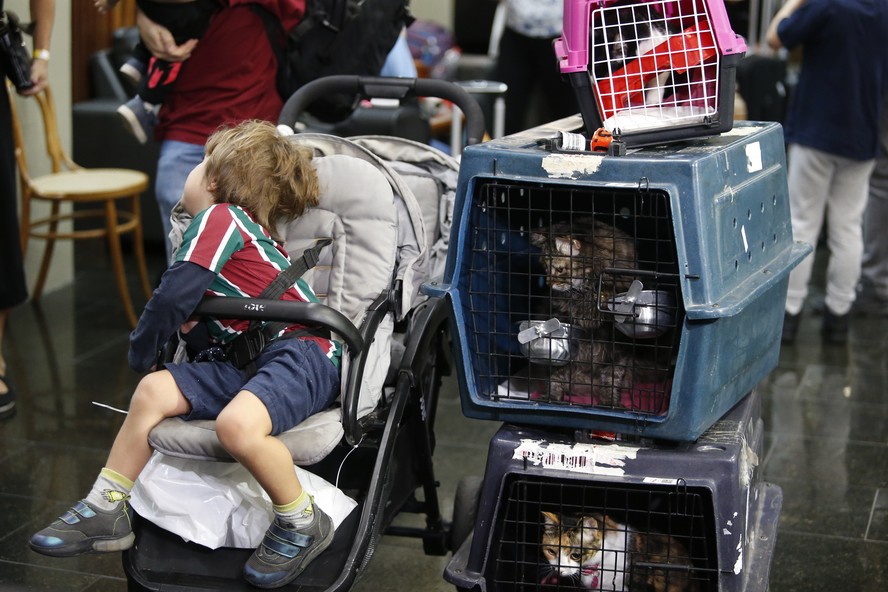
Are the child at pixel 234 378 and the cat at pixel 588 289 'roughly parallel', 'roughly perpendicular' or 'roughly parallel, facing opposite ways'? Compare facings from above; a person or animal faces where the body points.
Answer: roughly parallel

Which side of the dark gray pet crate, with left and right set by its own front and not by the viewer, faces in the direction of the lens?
front

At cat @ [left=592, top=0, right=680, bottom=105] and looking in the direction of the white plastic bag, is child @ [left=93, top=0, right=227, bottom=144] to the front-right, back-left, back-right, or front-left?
front-right

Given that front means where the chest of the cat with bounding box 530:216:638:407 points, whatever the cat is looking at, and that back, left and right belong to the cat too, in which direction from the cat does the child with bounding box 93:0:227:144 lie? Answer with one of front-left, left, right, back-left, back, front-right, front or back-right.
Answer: right

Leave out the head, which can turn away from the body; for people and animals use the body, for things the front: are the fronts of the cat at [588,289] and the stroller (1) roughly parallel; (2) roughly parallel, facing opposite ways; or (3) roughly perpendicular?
roughly parallel

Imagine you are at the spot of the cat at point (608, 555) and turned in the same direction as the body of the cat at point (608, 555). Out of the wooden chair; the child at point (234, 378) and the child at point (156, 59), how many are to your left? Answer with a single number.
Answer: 0

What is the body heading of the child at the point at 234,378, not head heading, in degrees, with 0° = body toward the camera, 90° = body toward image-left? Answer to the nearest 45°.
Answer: approximately 45°

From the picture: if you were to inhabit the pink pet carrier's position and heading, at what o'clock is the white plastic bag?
The white plastic bag is roughly at 2 o'clock from the pink pet carrier.

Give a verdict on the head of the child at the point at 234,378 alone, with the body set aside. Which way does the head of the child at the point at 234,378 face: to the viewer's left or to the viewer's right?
to the viewer's left

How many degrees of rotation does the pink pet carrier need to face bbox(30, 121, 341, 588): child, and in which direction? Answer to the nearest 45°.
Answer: approximately 45° to its right

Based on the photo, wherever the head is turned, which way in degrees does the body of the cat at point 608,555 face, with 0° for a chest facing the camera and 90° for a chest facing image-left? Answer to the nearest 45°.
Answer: approximately 45°

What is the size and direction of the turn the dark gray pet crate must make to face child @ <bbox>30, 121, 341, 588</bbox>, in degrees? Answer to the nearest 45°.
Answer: approximately 90° to its right

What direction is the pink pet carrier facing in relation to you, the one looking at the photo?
facing the viewer

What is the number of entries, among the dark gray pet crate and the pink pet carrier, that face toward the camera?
2
